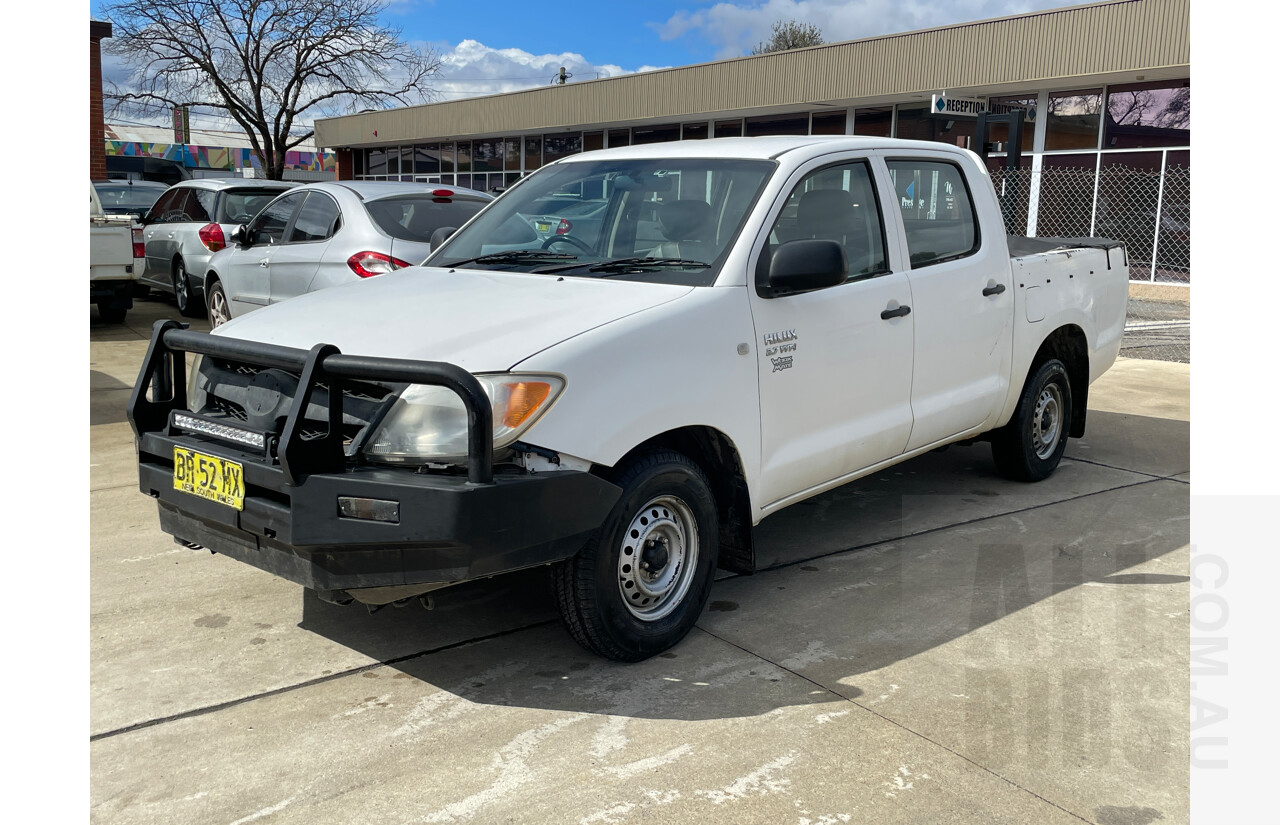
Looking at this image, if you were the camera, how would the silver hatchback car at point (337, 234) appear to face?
facing away from the viewer and to the left of the viewer

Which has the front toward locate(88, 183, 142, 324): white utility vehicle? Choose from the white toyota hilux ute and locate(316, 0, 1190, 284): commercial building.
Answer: the commercial building

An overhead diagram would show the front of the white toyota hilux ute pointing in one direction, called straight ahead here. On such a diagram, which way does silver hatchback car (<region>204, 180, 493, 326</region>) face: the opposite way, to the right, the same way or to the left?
to the right

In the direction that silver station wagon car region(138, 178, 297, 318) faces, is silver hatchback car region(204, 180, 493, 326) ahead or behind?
behind

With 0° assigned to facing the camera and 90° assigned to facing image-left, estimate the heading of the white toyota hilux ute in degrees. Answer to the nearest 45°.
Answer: approximately 45°

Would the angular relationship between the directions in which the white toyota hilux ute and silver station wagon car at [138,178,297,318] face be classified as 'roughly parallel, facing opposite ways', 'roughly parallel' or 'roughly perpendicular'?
roughly perpendicular

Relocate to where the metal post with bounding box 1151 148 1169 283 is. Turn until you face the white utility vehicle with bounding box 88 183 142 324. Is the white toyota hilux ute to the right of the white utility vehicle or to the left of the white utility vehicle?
left

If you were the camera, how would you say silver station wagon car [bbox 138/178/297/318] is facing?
facing away from the viewer and to the left of the viewer
